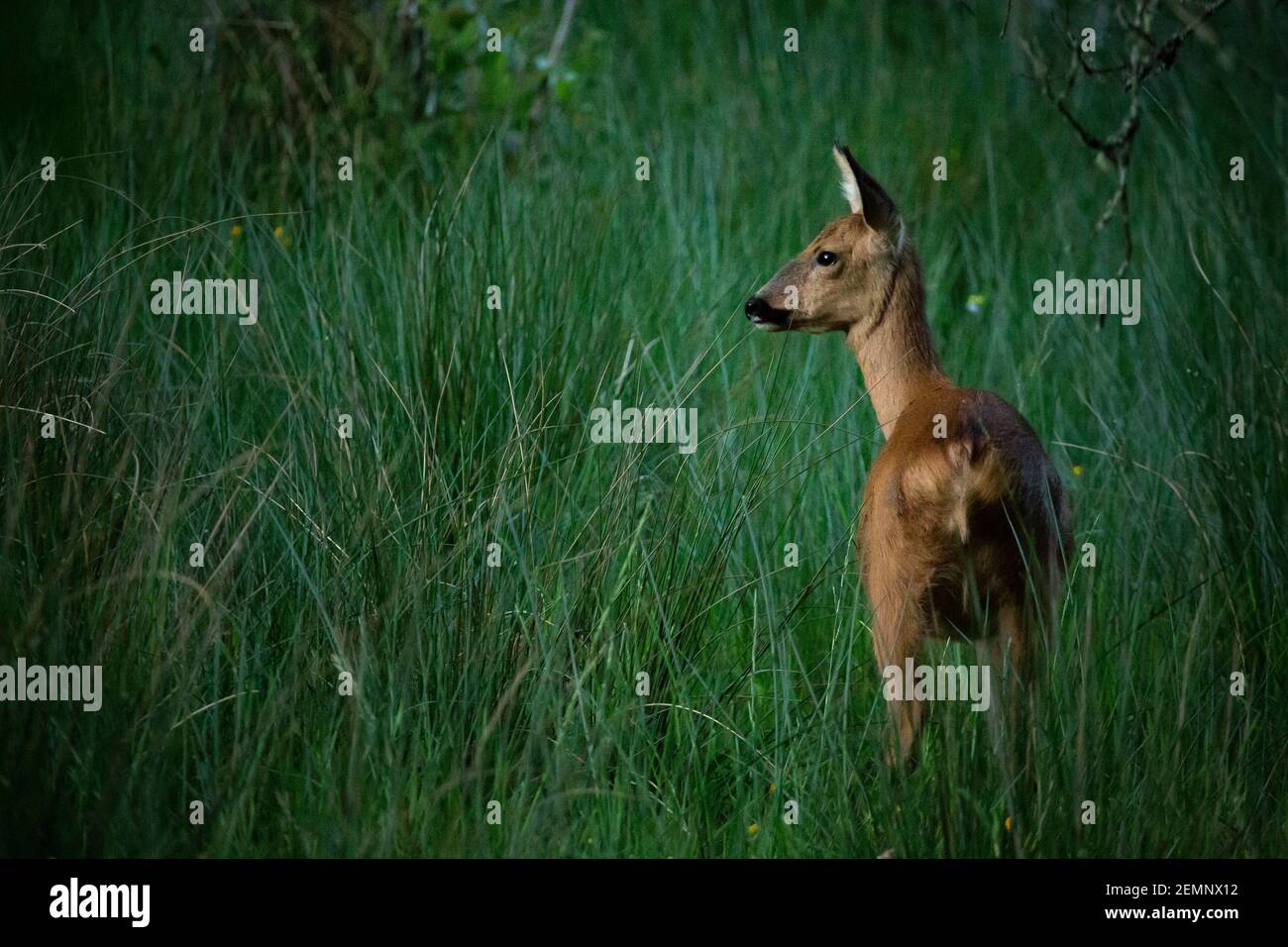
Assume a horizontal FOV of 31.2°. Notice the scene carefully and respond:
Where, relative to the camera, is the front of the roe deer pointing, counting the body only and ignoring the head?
away from the camera
